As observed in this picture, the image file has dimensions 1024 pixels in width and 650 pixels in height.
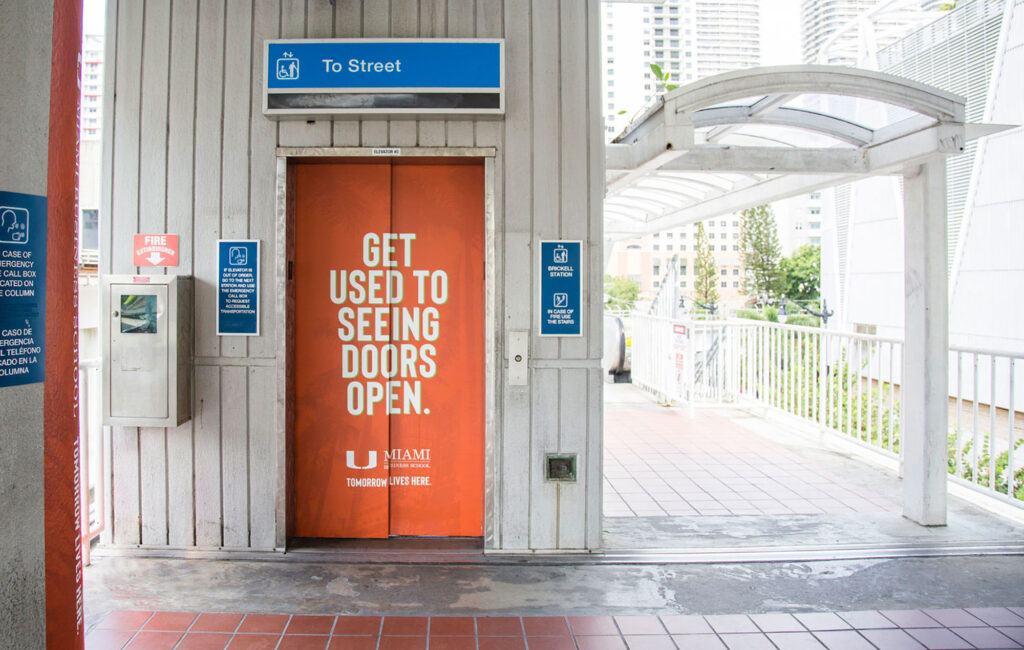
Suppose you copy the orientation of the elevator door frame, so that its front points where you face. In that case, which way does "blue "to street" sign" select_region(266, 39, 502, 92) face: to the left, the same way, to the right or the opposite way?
the same way

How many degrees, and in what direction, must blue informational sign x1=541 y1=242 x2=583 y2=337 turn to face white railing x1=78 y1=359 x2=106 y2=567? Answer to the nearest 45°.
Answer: approximately 90° to its right

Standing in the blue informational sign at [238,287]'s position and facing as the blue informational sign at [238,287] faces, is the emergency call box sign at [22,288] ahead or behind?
ahead

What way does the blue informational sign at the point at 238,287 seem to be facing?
toward the camera

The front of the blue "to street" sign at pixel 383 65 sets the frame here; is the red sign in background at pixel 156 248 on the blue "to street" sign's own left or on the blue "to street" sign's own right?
on the blue "to street" sign's own right

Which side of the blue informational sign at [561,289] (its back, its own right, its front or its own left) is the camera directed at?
front

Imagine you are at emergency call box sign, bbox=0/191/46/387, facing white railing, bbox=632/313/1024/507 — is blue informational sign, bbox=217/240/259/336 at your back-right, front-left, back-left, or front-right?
front-left

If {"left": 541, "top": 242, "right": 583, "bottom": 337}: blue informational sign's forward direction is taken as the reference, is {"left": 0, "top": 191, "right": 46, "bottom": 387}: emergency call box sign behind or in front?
in front

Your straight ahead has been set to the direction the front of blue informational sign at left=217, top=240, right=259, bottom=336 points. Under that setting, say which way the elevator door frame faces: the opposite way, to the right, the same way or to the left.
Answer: the same way

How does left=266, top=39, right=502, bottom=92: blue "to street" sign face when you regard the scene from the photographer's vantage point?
facing the viewer

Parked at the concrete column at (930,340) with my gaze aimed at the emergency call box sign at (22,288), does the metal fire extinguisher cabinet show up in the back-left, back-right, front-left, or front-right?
front-right

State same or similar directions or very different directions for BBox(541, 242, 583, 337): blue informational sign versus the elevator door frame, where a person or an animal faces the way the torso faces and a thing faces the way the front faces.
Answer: same or similar directions
